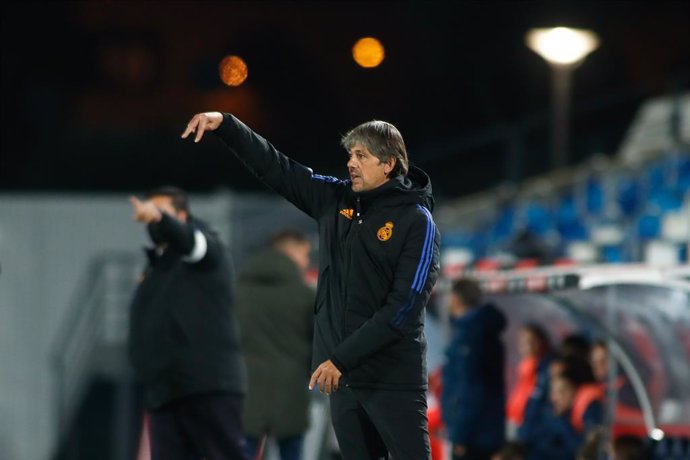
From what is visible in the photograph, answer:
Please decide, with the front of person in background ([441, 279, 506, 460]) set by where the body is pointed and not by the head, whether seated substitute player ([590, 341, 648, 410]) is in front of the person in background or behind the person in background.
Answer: behind

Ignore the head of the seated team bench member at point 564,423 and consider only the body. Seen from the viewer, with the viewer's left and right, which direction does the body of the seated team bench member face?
facing the viewer and to the left of the viewer

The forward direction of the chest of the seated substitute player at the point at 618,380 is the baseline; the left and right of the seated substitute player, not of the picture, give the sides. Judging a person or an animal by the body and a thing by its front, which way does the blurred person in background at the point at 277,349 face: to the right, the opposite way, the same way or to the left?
the opposite way

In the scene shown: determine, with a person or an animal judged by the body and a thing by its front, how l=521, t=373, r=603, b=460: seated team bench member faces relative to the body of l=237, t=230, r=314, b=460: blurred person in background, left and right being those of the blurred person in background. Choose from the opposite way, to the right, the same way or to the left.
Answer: the opposite way

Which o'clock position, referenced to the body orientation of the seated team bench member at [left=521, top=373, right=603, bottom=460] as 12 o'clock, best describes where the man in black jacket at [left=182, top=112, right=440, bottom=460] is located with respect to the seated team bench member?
The man in black jacket is roughly at 11 o'clock from the seated team bench member.

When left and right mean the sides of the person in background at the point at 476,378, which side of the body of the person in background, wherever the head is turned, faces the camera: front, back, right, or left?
left

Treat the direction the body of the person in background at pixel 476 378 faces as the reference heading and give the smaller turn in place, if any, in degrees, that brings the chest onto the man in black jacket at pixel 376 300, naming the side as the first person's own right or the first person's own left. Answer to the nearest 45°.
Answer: approximately 90° to the first person's own left

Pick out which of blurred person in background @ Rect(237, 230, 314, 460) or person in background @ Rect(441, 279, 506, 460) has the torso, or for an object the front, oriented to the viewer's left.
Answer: the person in background @ Rect(441, 279, 506, 460)

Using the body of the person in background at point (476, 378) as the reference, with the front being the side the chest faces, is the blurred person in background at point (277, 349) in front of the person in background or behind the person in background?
in front

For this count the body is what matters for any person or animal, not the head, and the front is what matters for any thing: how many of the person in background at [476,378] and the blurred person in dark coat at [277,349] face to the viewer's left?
1
